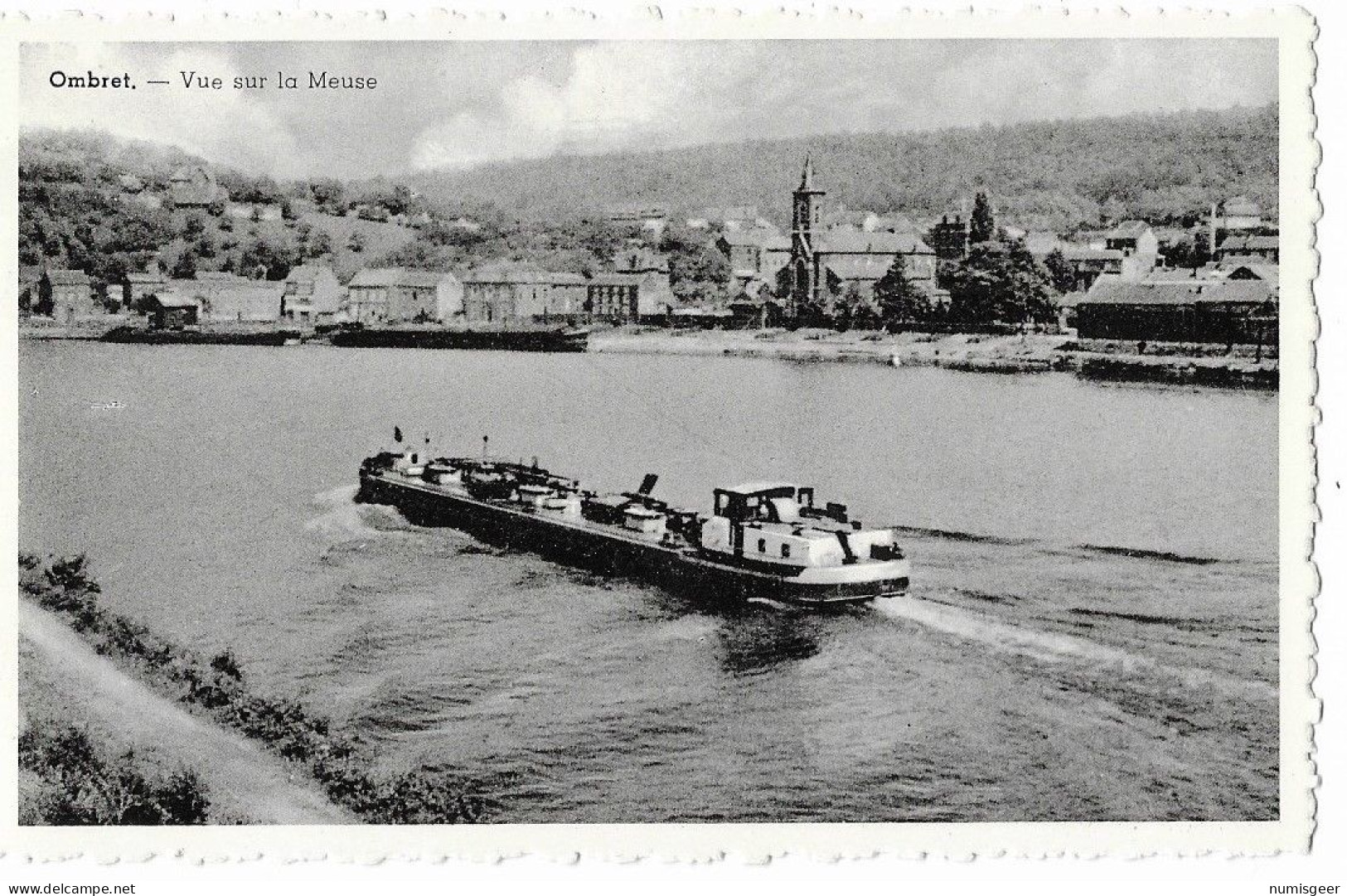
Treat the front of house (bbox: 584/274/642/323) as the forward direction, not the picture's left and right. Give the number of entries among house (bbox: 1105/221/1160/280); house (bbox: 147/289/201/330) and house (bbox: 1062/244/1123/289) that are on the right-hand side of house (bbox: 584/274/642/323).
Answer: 1
